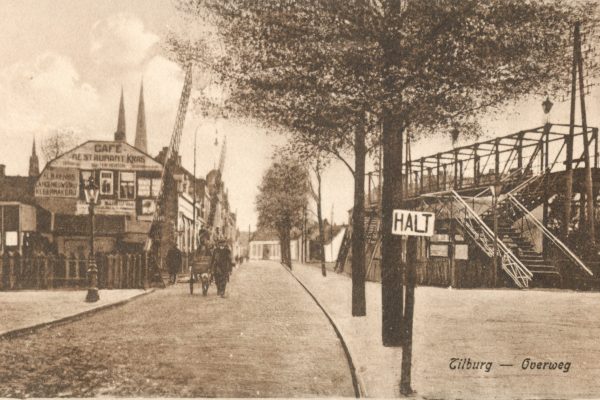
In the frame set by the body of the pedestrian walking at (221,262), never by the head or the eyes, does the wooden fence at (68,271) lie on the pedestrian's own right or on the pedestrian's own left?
on the pedestrian's own right

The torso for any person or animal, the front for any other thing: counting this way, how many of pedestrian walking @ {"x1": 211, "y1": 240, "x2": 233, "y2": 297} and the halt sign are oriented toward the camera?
2

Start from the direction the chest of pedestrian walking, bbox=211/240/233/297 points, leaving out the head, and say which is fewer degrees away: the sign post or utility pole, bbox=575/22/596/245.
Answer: the sign post

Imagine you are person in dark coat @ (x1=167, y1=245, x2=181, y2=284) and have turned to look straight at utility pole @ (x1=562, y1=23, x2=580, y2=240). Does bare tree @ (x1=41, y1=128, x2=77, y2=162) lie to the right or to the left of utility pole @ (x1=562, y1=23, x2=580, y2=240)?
left

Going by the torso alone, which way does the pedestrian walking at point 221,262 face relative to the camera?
toward the camera

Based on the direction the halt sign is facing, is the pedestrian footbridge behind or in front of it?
behind

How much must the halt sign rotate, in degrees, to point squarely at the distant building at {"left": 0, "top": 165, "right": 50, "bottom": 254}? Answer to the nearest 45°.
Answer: approximately 135° to its right
